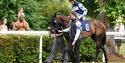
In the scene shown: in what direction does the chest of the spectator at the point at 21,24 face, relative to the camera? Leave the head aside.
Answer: toward the camera
